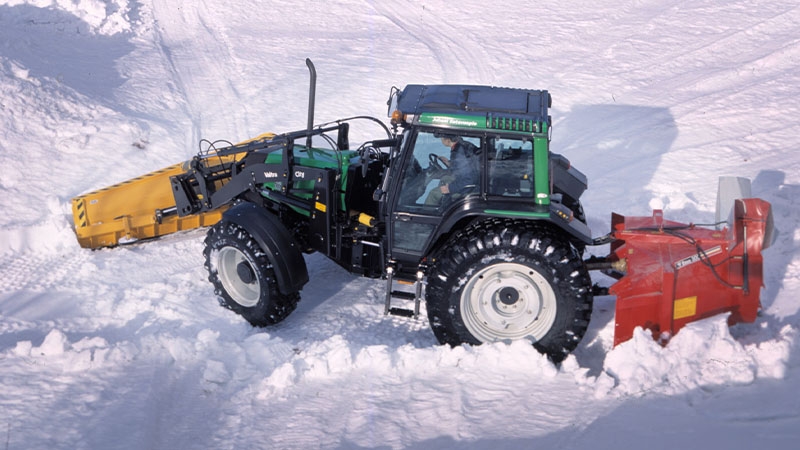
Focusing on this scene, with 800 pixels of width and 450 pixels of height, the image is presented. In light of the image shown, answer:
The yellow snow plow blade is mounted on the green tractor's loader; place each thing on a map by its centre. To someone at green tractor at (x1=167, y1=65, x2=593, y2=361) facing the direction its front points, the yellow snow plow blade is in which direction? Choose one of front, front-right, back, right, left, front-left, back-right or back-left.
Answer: front-right

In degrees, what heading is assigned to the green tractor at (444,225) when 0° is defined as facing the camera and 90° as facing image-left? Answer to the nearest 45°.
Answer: approximately 90°
